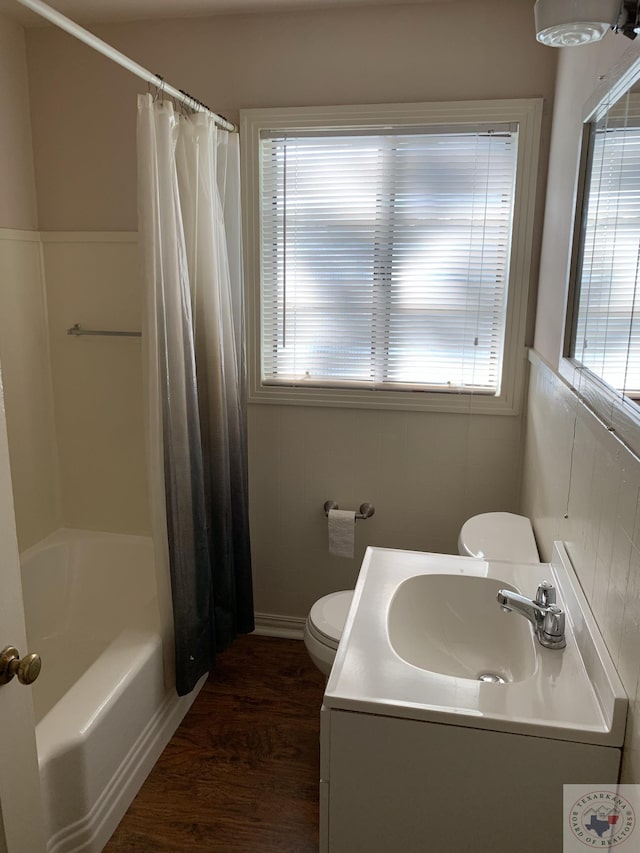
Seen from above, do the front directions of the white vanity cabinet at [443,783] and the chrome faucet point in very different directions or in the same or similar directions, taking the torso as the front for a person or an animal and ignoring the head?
same or similar directions

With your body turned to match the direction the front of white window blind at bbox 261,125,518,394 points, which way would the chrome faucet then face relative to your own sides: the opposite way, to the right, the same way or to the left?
to the right

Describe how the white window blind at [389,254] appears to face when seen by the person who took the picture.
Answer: facing the viewer

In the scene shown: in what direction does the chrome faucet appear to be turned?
to the viewer's left

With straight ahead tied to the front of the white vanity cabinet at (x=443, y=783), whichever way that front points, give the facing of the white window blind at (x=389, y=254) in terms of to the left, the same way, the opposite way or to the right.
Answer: to the left

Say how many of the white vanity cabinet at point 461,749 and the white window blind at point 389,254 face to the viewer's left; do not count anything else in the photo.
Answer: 1

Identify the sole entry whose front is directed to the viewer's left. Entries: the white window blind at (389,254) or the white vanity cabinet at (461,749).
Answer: the white vanity cabinet

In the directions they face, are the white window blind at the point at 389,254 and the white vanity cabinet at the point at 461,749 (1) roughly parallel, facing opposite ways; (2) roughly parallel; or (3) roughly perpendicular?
roughly perpendicular

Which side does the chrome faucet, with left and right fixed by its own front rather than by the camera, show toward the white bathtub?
front

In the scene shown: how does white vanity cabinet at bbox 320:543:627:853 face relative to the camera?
to the viewer's left

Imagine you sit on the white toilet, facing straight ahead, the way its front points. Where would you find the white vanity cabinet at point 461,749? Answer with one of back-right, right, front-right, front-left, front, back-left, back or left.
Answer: left
